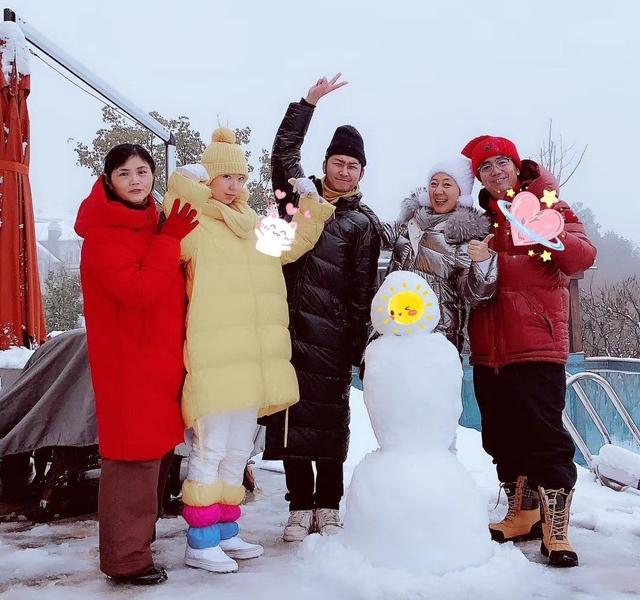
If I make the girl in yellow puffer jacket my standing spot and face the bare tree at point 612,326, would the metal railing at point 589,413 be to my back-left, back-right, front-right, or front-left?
front-right

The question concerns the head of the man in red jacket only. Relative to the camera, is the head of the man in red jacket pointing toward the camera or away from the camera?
toward the camera

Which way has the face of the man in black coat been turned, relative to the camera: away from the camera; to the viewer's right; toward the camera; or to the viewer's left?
toward the camera

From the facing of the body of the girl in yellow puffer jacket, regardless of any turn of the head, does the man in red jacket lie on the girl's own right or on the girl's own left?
on the girl's own left

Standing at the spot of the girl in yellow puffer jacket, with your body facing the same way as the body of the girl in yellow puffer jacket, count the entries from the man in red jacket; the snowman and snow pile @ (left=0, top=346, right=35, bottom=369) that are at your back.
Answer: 1

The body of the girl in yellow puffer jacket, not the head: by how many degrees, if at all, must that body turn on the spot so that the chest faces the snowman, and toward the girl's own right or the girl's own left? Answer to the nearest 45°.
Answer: approximately 45° to the girl's own left

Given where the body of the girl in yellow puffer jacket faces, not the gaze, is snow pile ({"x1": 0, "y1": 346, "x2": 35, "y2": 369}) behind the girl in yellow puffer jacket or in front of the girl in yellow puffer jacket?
behind

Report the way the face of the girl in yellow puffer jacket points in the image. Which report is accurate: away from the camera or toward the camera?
toward the camera

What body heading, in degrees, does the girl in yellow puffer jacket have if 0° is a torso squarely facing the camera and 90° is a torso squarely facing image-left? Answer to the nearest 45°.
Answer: approximately 315°

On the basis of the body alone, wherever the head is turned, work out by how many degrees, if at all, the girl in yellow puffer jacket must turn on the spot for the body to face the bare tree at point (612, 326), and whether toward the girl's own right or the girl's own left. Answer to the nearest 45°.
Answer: approximately 90° to the girl's own left

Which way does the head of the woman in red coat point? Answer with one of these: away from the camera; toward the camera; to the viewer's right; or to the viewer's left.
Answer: toward the camera

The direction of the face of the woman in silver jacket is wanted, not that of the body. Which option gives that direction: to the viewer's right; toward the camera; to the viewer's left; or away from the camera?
toward the camera

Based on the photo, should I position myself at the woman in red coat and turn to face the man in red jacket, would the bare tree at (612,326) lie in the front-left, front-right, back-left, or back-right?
front-left
